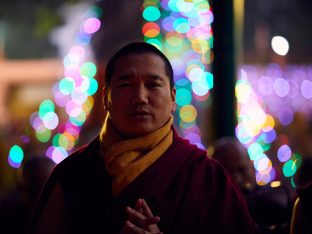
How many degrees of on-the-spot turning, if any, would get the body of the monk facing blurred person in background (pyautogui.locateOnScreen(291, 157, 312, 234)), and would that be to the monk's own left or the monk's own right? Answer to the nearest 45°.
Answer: approximately 90° to the monk's own left

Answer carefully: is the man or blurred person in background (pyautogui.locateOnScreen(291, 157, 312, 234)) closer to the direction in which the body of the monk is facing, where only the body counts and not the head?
the blurred person in background

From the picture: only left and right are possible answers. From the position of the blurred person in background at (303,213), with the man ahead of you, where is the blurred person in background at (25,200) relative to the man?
left

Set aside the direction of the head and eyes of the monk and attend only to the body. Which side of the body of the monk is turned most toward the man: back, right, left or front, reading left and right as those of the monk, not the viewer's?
back

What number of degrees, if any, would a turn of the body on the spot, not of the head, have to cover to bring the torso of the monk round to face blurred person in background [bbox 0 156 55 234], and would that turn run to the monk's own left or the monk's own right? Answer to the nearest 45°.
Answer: approximately 135° to the monk's own right

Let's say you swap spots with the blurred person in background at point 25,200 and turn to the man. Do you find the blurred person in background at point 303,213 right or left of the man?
right

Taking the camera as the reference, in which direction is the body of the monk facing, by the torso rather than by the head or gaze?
toward the camera

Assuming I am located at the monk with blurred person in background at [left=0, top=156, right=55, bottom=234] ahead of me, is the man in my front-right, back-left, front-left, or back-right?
front-right
